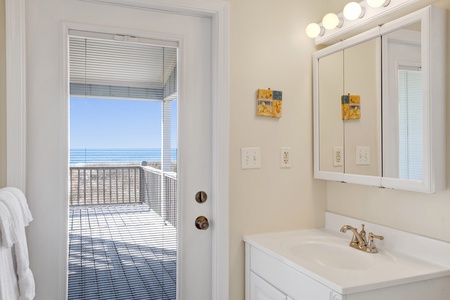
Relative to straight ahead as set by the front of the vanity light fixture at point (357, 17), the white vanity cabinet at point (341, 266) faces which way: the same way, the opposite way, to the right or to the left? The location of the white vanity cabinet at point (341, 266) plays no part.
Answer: the same way

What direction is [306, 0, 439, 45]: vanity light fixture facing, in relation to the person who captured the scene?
facing the viewer and to the left of the viewer

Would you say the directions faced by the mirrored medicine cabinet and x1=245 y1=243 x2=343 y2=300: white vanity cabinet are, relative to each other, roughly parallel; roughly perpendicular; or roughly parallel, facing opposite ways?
roughly parallel

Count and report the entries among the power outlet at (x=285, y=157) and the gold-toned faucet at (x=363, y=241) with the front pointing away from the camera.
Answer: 0

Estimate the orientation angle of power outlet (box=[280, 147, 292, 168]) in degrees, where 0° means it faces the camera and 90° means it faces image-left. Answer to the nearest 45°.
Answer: approximately 315°
